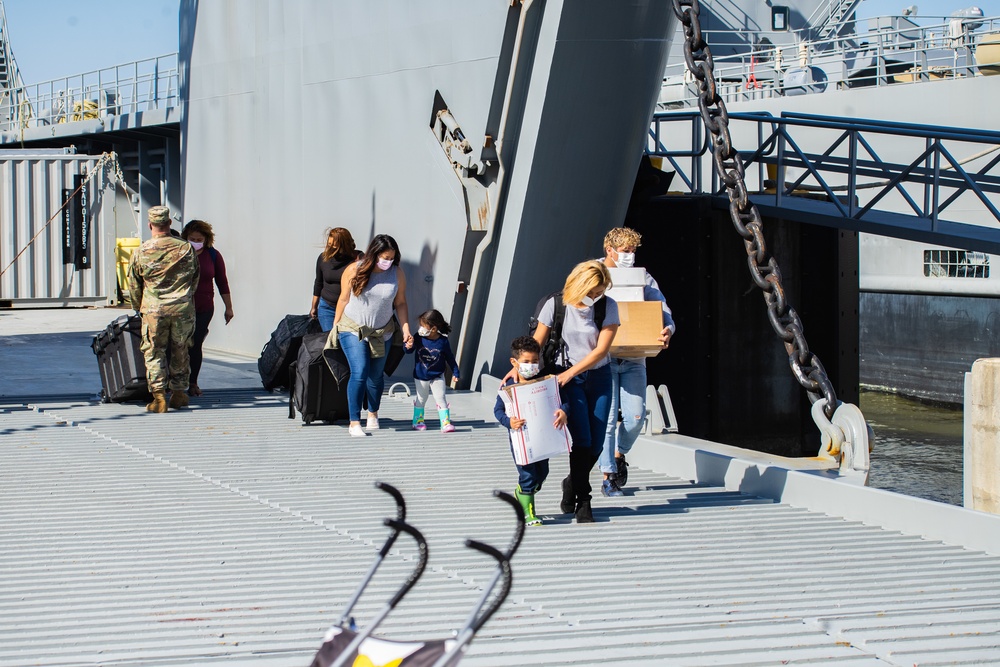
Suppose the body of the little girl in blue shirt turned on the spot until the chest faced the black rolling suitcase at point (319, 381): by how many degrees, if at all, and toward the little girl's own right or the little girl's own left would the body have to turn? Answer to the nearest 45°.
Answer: approximately 90° to the little girl's own right

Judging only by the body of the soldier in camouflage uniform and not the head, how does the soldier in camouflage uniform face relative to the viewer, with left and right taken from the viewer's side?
facing away from the viewer

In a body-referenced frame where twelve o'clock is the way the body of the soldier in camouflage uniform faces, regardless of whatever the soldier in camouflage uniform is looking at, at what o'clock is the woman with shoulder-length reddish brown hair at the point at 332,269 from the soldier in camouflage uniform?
The woman with shoulder-length reddish brown hair is roughly at 3 o'clock from the soldier in camouflage uniform.

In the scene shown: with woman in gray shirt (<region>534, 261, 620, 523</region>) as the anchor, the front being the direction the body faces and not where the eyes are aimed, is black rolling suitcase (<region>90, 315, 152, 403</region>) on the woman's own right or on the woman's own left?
on the woman's own right

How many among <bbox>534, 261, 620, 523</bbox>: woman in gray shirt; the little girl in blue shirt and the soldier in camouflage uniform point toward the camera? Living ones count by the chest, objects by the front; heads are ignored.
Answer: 2

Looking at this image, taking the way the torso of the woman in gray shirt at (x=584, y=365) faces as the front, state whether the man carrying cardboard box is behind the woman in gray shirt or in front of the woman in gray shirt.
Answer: behind

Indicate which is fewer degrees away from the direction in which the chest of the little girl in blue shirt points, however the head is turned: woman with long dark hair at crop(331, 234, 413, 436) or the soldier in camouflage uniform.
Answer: the woman with long dark hair

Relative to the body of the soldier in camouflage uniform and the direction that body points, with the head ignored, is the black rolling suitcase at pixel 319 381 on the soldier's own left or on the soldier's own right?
on the soldier's own right

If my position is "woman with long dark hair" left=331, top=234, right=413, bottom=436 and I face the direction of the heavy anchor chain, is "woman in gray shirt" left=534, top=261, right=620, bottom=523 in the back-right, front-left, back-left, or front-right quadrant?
front-right

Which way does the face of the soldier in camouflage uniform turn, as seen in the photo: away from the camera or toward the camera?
away from the camera

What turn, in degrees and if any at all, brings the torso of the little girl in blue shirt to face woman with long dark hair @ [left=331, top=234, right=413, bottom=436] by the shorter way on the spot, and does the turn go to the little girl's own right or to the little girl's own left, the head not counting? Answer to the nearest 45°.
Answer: approximately 90° to the little girl's own right

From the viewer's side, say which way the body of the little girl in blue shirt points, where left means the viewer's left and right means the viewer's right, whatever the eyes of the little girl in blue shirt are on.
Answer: facing the viewer

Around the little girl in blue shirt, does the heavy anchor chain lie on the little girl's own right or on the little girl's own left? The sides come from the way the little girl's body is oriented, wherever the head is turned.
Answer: on the little girl's own left

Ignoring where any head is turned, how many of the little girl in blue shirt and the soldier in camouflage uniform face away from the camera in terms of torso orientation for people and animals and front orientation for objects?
1
